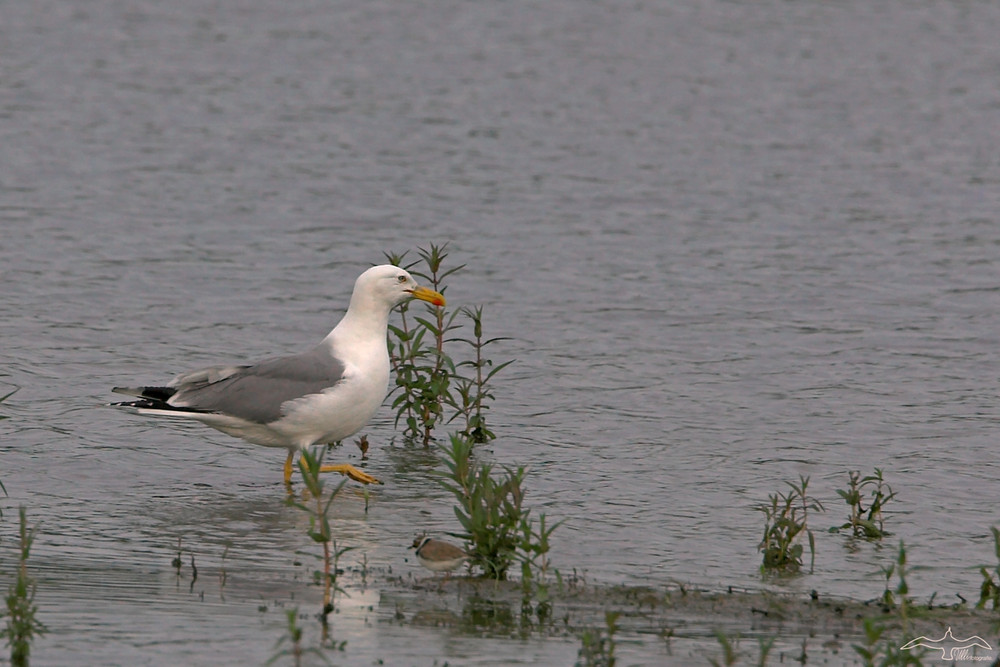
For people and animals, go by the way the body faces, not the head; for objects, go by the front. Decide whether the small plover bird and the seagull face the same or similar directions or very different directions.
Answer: very different directions

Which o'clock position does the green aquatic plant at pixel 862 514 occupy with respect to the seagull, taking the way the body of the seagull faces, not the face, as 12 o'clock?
The green aquatic plant is roughly at 1 o'clock from the seagull.

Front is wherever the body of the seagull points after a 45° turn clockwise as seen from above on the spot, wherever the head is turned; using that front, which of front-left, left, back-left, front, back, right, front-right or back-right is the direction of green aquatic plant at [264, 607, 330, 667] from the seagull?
front-right

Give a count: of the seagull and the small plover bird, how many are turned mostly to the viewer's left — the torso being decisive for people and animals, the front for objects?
1

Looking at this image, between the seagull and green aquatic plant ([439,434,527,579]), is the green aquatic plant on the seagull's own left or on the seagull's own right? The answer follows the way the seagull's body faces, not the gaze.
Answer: on the seagull's own right

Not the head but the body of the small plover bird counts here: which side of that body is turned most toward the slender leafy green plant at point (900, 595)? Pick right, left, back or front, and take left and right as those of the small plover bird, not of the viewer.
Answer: back

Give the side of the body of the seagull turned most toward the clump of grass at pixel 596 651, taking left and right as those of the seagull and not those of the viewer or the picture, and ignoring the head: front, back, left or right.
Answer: right

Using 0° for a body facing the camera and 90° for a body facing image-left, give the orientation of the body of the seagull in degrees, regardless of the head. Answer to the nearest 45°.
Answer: approximately 270°

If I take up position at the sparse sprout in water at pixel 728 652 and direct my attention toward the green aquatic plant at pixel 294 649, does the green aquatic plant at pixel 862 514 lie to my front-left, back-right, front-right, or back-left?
back-right

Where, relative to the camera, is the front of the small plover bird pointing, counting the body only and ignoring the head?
to the viewer's left
